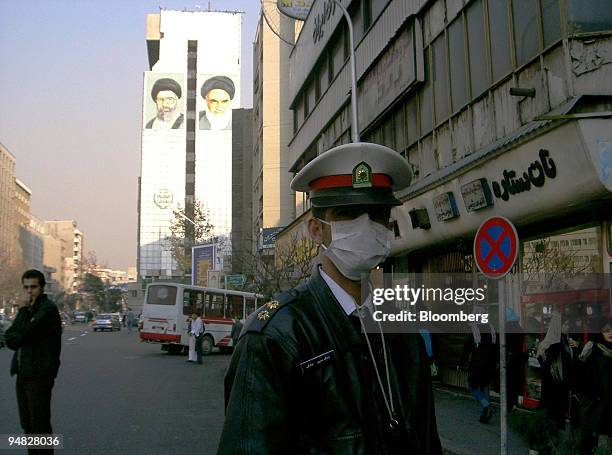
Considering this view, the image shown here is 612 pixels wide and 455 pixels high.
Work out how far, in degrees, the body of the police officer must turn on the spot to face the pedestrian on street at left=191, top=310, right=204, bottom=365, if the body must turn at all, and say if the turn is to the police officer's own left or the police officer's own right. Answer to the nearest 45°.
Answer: approximately 135° to the police officer's own left

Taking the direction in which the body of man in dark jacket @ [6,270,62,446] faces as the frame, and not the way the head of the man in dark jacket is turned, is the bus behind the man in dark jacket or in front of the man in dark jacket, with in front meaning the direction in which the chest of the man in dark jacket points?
behind

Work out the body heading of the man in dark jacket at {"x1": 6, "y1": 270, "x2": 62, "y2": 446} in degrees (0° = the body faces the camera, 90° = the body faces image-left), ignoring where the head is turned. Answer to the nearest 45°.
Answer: approximately 45°

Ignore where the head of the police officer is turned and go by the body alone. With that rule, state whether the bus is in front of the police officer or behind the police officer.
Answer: behind

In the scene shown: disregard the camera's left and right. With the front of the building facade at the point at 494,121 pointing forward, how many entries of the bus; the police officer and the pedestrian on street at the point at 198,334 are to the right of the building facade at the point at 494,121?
2

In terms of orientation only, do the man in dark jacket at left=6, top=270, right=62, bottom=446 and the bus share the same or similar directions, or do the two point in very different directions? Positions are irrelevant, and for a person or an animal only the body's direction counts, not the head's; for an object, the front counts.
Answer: very different directions

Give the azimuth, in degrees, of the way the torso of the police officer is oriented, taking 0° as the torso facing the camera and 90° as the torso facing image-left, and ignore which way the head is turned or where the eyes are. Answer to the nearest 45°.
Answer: approximately 315°
